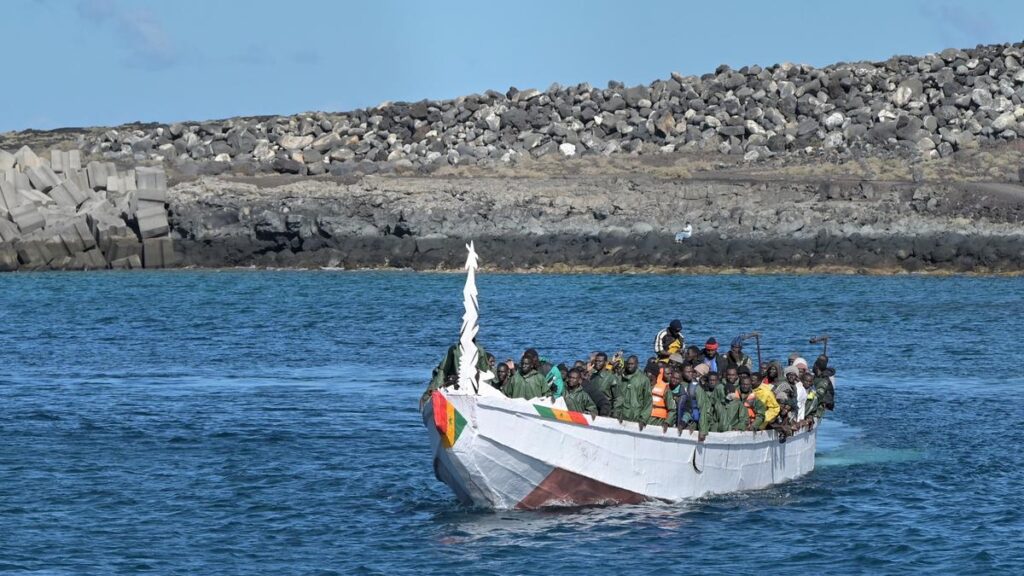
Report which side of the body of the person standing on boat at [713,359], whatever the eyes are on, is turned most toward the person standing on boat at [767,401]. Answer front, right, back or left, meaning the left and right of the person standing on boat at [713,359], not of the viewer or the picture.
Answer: left

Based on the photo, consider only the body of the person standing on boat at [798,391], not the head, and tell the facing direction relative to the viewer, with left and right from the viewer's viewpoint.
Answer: facing the viewer and to the left of the viewer

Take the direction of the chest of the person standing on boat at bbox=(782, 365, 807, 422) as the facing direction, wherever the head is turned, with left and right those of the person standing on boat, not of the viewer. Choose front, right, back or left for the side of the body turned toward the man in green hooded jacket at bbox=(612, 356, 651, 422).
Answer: front

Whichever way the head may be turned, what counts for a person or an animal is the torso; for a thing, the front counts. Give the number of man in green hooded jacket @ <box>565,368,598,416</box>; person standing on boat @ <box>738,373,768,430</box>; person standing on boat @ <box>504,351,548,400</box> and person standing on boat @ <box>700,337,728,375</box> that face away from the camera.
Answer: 0

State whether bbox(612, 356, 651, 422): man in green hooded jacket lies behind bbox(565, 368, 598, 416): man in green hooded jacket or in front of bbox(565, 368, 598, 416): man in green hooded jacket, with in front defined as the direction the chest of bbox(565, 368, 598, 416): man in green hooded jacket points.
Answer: behind

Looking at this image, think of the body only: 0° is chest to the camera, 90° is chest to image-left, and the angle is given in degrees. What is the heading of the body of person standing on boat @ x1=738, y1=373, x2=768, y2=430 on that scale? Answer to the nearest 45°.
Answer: approximately 45°

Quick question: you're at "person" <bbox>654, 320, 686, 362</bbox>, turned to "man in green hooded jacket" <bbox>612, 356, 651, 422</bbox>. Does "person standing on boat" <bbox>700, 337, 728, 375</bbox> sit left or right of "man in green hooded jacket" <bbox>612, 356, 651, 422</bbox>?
left

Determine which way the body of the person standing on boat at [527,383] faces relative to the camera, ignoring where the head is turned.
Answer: toward the camera
